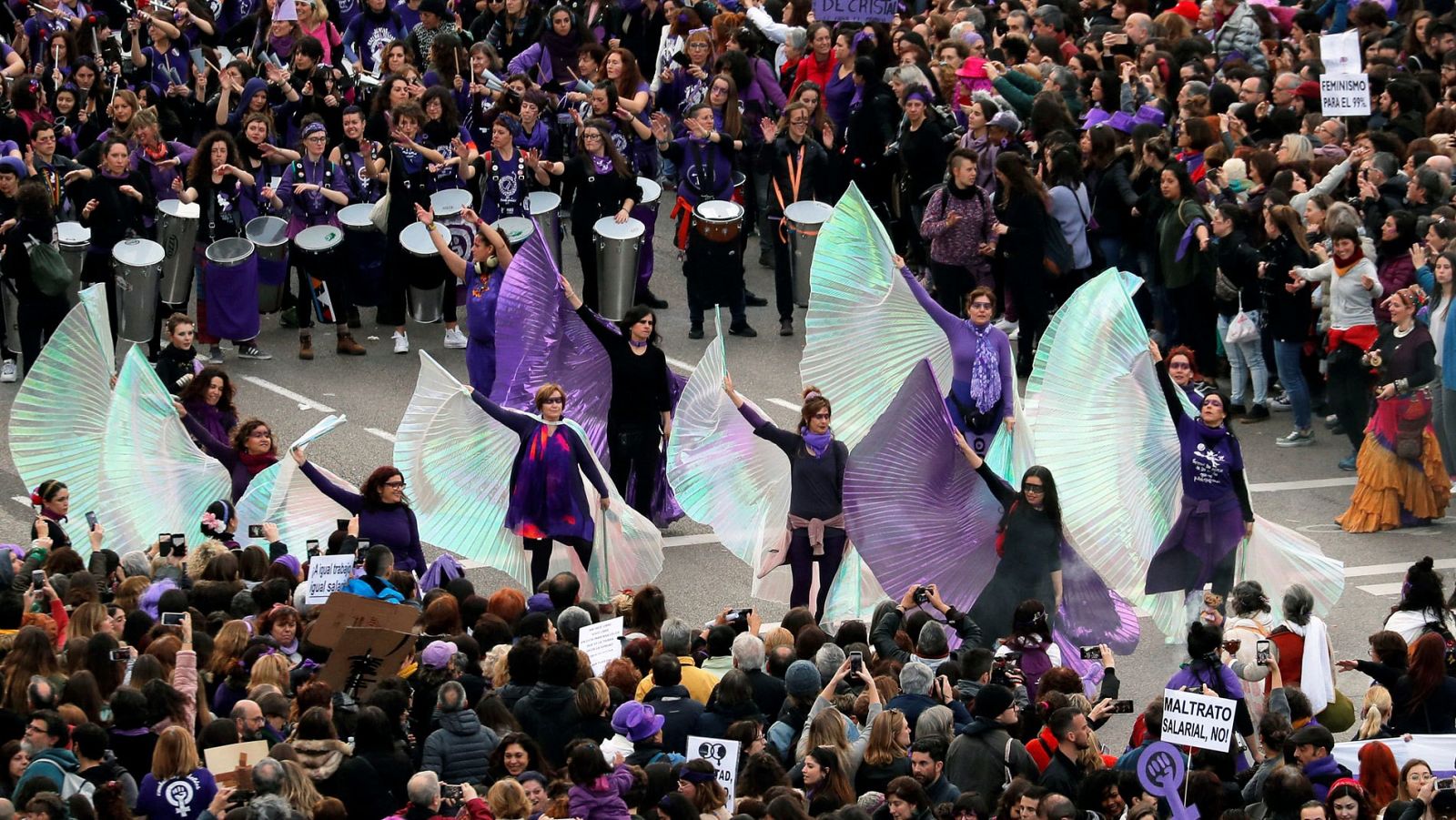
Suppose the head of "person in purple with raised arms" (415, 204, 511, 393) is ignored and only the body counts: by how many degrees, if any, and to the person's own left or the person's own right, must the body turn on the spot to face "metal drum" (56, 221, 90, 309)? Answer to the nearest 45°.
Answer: approximately 90° to the person's own right

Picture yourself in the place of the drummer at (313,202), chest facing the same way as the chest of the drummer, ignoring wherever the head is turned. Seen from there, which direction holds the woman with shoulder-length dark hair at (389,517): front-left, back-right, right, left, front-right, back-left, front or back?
front

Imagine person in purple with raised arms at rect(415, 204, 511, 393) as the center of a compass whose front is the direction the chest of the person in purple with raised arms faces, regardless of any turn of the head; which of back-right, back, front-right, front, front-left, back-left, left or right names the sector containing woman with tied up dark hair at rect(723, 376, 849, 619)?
left

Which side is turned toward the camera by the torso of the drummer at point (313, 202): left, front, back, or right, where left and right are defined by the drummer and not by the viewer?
front

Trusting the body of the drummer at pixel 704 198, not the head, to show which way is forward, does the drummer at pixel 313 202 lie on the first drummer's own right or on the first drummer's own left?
on the first drummer's own right

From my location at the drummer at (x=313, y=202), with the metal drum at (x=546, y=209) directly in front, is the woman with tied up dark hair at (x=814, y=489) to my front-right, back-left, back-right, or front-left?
front-right

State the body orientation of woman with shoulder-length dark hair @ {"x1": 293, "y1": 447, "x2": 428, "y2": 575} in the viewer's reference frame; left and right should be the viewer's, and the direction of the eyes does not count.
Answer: facing the viewer and to the right of the viewer

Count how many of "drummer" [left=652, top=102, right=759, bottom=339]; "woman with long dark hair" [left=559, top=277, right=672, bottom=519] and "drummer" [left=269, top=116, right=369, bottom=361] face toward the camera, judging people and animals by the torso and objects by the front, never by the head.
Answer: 3

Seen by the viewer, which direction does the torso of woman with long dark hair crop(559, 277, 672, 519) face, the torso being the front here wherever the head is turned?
toward the camera

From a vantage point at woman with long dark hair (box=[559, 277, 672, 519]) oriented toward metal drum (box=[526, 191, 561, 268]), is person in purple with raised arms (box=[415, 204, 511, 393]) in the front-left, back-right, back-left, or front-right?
front-left
